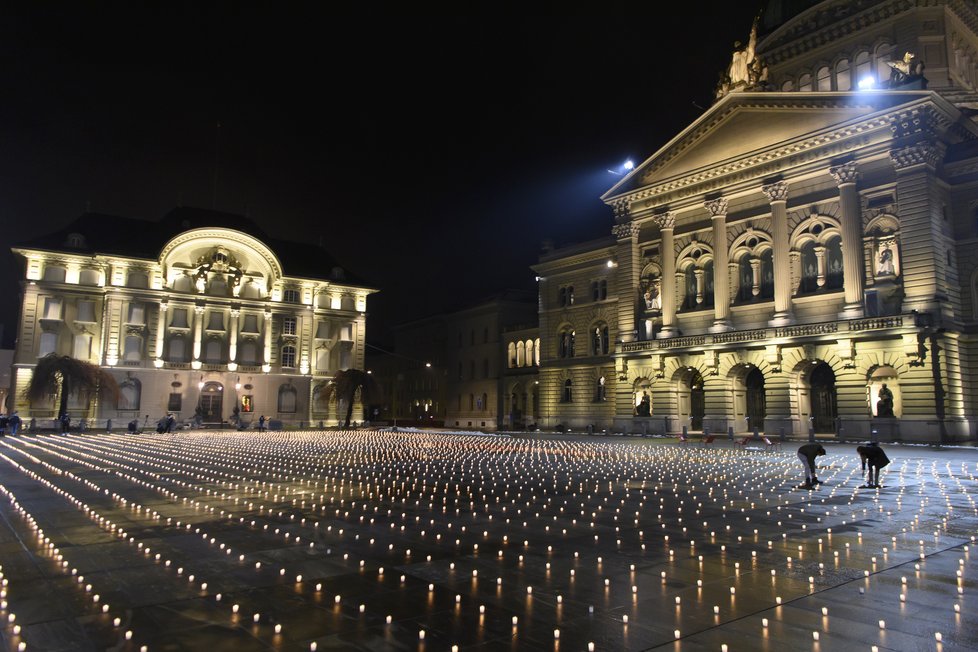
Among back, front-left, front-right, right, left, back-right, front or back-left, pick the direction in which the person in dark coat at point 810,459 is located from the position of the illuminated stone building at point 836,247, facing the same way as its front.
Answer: front-left

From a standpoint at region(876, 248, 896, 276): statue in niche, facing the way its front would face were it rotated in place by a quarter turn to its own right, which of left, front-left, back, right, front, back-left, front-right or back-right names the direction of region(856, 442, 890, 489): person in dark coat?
back-left

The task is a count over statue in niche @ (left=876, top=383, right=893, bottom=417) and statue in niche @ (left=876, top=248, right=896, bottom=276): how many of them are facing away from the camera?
0

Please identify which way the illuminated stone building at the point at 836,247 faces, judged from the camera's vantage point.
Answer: facing the viewer and to the left of the viewer

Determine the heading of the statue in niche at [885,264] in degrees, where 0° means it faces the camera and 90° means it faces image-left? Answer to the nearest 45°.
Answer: approximately 45°
